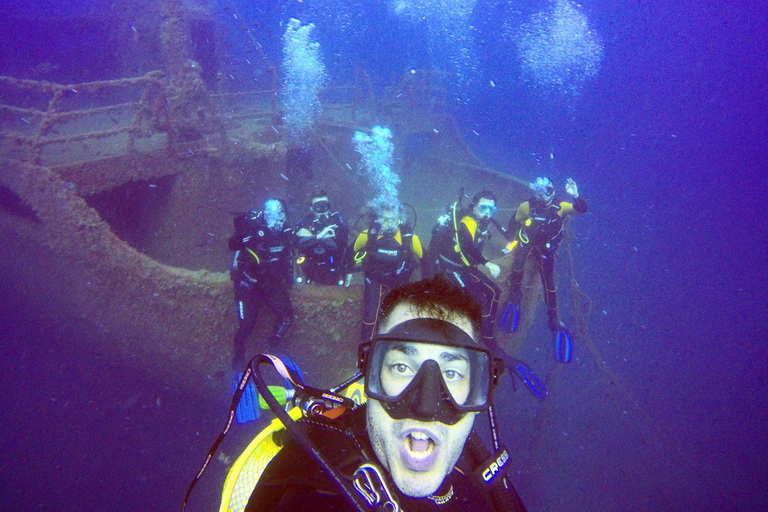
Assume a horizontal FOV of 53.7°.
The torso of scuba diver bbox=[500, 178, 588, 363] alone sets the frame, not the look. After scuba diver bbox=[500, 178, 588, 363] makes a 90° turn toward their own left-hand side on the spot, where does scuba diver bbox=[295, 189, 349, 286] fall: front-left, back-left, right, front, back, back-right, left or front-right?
back-right

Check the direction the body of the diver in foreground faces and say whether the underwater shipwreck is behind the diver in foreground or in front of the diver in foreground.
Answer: behind

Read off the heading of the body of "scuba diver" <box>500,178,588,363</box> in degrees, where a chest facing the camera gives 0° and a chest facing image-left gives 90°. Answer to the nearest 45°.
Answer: approximately 0°

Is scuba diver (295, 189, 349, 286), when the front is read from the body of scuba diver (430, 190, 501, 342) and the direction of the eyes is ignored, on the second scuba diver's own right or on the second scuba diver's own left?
on the second scuba diver's own right

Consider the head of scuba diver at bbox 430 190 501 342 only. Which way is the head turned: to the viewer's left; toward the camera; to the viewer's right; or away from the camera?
toward the camera

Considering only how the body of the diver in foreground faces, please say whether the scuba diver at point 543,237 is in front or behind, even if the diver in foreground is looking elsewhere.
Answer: behind

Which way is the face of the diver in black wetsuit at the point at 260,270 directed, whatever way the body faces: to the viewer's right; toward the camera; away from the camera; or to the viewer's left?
toward the camera

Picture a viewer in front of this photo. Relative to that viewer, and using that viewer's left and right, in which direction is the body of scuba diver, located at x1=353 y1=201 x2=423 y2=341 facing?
facing the viewer

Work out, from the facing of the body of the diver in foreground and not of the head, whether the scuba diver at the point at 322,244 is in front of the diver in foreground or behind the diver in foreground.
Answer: behind

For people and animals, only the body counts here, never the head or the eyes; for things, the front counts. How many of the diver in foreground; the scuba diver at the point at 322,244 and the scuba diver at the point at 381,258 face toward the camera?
3

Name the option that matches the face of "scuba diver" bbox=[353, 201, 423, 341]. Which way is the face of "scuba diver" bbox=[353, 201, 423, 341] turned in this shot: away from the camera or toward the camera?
toward the camera

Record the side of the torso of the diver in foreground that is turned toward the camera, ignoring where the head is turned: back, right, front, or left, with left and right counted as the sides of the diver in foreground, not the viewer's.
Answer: front

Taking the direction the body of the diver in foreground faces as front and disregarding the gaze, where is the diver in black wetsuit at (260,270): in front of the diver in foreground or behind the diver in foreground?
behind

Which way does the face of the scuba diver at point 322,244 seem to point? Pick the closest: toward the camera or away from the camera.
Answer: toward the camera
